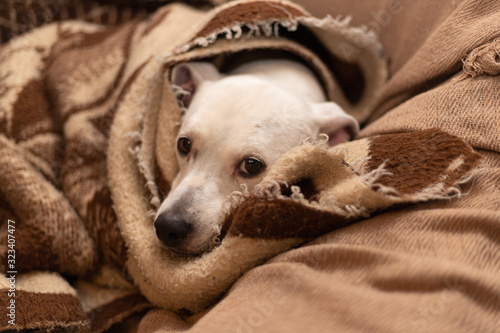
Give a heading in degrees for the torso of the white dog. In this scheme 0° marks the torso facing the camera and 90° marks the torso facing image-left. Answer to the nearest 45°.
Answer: approximately 45°
